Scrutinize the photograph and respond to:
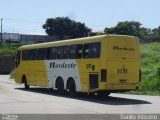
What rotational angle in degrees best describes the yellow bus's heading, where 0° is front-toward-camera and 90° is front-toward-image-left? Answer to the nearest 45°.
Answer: approximately 135°
